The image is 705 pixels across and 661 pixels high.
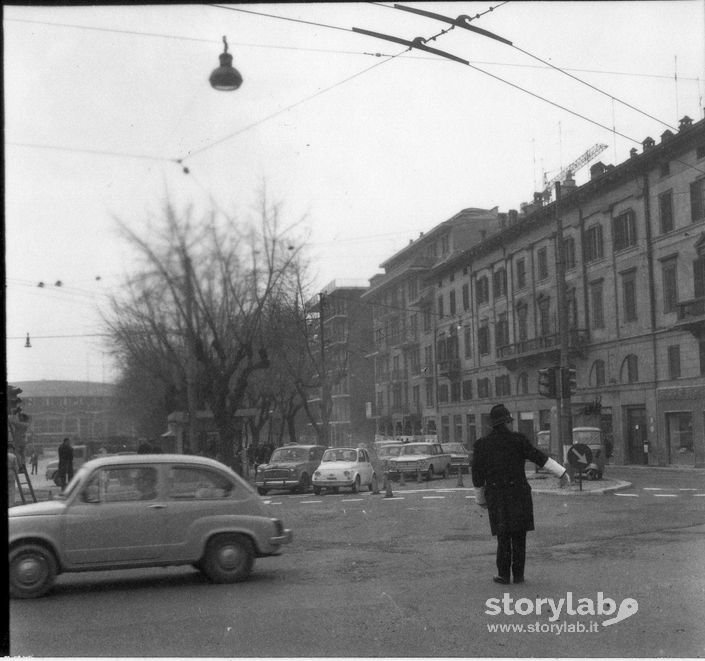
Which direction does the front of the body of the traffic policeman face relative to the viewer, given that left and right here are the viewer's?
facing away from the viewer

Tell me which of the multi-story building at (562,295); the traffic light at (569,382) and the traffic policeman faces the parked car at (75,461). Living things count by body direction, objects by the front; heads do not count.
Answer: the multi-story building

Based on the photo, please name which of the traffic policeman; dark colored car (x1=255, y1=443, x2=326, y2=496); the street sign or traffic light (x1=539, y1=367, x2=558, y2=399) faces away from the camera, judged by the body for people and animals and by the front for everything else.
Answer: the traffic policeman

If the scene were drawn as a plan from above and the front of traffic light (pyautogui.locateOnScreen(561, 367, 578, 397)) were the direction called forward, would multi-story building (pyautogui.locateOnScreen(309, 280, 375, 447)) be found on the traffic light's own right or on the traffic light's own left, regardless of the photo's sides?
on the traffic light's own right

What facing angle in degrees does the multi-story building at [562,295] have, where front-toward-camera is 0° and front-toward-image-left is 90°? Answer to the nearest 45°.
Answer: approximately 45°

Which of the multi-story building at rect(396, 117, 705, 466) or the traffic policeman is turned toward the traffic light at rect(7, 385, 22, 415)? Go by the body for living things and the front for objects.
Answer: the multi-story building

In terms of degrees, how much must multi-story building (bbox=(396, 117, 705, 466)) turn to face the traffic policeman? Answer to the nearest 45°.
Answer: approximately 45° to its left

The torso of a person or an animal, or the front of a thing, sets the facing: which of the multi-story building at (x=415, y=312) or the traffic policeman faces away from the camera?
the traffic policeman
